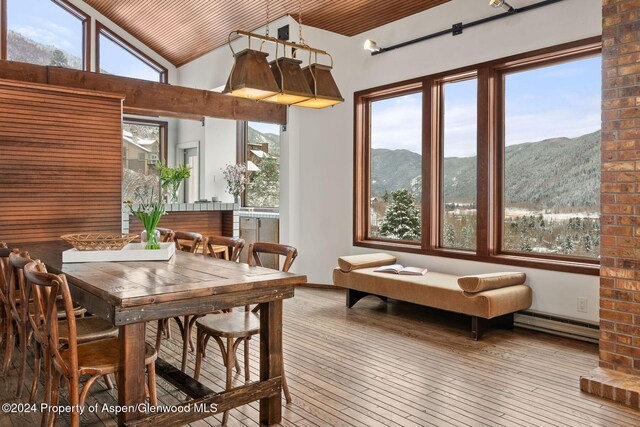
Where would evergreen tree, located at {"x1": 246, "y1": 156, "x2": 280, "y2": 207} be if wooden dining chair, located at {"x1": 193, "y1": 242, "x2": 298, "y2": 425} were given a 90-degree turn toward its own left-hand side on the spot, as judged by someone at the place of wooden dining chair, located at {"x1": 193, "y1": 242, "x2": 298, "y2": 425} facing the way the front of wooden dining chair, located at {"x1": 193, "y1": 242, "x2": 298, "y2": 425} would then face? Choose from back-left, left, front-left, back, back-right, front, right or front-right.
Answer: back-left

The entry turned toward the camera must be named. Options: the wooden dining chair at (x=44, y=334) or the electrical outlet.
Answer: the electrical outlet

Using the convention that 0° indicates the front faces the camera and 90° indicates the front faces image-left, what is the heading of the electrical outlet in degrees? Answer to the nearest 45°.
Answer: approximately 0°

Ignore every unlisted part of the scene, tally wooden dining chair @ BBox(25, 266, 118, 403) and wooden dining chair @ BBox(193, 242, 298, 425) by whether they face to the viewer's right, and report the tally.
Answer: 1

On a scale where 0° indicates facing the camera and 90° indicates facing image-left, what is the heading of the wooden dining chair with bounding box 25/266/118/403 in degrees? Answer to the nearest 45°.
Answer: approximately 270°

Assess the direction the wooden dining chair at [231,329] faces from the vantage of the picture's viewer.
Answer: facing the viewer and to the left of the viewer

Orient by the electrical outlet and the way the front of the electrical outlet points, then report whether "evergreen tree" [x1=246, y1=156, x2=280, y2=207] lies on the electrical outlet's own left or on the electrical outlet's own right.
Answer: on the electrical outlet's own right

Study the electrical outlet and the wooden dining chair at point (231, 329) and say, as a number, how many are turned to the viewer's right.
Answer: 0

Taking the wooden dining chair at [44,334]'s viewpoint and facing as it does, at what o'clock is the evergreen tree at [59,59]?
The evergreen tree is roughly at 9 o'clock from the wooden dining chair.

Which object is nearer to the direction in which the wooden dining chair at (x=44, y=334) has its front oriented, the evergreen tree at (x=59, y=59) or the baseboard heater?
the baseboard heater

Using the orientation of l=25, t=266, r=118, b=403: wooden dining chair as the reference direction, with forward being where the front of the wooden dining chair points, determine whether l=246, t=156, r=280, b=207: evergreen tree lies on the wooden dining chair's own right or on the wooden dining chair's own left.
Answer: on the wooden dining chair's own left

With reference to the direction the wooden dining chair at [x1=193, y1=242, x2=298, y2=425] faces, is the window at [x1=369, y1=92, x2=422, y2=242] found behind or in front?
behind

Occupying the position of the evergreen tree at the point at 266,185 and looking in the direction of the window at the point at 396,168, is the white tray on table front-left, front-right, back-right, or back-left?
front-right
